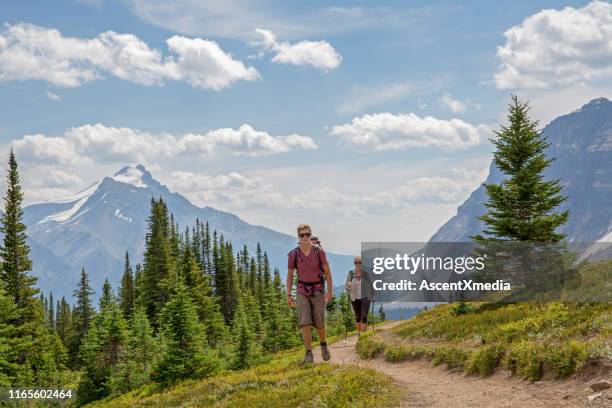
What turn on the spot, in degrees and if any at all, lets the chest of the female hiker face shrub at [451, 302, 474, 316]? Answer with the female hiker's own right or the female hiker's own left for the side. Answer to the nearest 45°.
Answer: approximately 135° to the female hiker's own left

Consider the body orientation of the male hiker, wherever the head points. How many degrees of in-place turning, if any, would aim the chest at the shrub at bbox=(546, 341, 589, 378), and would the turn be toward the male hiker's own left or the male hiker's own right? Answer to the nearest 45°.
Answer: approximately 45° to the male hiker's own left

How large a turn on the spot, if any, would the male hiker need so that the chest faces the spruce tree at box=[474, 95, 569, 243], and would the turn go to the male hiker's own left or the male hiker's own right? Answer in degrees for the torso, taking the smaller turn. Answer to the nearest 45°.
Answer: approximately 135° to the male hiker's own left

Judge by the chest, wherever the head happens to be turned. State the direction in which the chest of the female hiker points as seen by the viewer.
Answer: toward the camera

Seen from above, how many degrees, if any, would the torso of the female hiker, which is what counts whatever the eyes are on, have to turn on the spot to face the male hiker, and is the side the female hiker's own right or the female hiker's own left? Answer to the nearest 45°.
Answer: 0° — they already face them

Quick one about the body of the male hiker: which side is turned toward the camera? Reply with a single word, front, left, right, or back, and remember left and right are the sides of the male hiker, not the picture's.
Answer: front

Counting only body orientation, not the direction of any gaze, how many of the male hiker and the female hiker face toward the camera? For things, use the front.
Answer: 2

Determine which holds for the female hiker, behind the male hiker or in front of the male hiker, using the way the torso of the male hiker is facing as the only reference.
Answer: behind
